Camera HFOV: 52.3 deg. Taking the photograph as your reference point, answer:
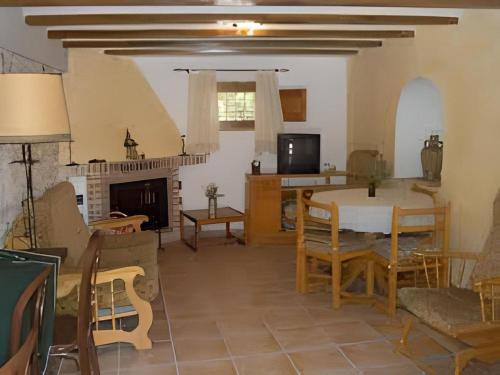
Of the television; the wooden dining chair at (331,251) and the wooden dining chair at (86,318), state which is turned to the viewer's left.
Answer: the wooden dining chair at (86,318)

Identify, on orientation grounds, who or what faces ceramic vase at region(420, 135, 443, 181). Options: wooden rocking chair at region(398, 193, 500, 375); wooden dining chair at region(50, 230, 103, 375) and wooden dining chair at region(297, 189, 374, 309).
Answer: wooden dining chair at region(297, 189, 374, 309)

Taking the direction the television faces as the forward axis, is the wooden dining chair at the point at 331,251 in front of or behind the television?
in front

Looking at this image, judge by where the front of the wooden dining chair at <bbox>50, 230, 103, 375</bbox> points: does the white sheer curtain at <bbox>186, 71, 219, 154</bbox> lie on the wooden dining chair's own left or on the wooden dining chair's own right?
on the wooden dining chair's own right

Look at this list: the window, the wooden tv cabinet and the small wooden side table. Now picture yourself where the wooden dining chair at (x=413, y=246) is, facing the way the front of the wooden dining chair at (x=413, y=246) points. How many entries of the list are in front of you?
3

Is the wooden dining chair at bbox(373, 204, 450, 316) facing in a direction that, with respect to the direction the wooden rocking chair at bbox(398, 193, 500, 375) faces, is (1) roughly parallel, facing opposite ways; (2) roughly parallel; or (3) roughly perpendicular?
roughly perpendicular

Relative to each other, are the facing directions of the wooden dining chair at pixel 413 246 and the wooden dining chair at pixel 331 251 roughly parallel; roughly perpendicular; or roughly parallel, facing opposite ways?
roughly perpendicular

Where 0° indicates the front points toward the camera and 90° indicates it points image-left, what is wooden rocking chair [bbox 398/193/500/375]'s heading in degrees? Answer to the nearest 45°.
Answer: approximately 45°

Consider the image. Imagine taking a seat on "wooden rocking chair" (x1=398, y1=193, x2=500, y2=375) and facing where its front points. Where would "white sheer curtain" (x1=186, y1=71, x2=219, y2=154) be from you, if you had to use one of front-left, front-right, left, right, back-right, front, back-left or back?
right

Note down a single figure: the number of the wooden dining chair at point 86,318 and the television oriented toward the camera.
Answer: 1

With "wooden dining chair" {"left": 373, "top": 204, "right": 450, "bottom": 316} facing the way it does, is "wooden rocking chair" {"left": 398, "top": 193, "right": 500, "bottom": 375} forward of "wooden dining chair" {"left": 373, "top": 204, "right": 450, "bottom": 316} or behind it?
behind

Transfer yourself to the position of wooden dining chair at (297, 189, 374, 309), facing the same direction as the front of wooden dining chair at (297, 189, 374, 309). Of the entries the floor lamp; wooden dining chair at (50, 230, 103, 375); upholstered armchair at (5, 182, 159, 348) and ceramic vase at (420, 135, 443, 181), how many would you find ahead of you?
1

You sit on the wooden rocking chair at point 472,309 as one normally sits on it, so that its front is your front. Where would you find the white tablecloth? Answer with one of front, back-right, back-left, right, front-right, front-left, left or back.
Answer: right

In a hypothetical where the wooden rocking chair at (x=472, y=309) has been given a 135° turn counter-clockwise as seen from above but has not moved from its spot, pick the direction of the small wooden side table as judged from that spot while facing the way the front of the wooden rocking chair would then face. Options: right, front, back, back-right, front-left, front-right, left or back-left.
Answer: back-left

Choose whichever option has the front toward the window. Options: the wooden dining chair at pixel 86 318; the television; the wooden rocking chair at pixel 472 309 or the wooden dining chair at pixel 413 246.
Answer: the wooden dining chair at pixel 413 246

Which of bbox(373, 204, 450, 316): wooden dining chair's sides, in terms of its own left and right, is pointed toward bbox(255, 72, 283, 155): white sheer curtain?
front
